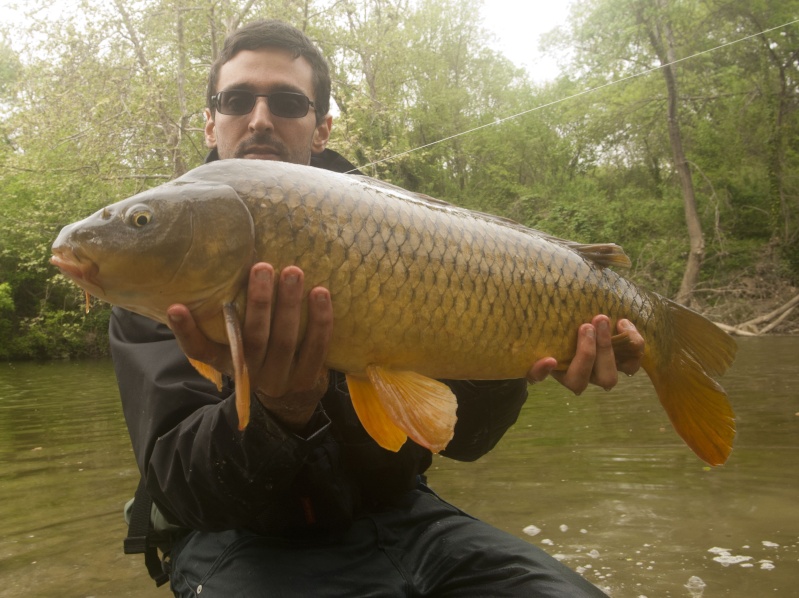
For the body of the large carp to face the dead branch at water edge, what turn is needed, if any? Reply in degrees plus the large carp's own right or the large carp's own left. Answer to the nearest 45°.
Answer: approximately 135° to the large carp's own right

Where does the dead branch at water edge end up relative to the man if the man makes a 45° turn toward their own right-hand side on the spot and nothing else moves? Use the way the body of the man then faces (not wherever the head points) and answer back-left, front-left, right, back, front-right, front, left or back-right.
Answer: back

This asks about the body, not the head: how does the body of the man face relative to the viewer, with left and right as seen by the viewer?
facing the viewer

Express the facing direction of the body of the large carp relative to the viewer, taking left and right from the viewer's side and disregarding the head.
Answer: facing to the left of the viewer

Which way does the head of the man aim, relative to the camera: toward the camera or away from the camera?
toward the camera
